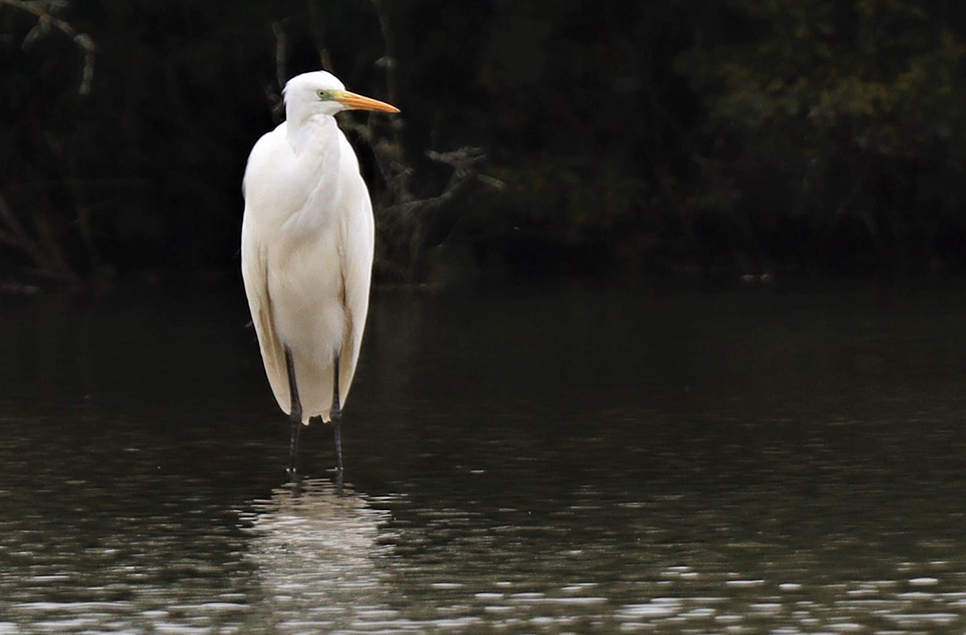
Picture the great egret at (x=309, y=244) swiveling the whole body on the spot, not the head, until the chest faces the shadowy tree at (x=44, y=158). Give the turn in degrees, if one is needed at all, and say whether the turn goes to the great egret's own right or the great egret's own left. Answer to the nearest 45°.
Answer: approximately 180°

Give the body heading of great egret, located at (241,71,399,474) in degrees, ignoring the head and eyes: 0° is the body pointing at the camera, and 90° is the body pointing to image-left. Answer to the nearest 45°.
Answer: approximately 0°

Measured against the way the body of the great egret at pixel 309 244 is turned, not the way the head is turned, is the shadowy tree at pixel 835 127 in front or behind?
behind
